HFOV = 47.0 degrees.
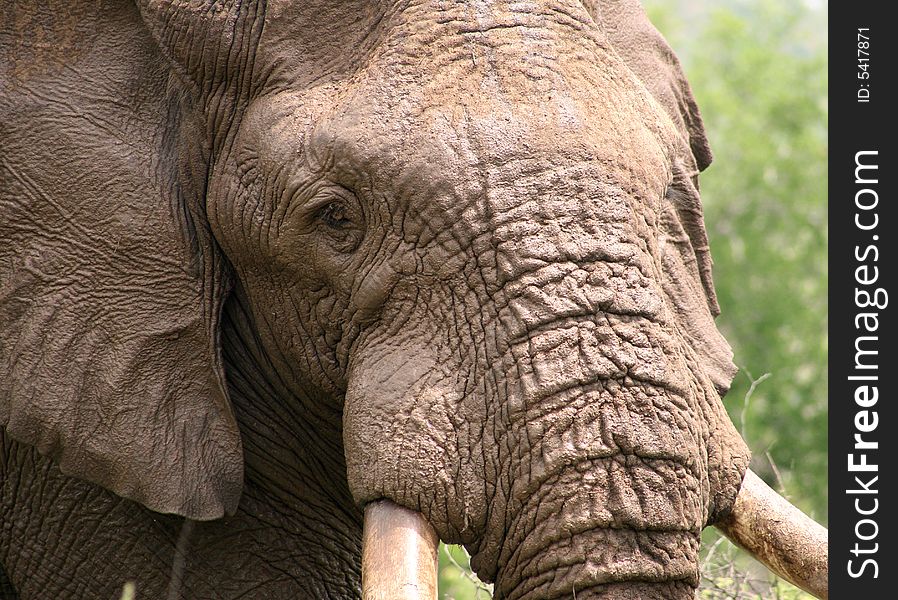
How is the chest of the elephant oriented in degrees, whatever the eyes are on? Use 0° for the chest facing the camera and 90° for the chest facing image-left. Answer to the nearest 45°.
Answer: approximately 315°
